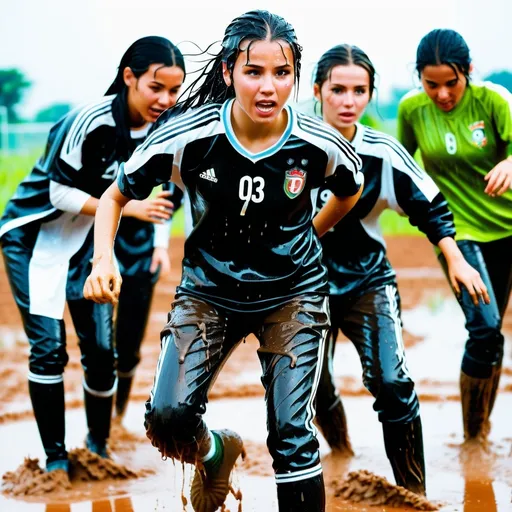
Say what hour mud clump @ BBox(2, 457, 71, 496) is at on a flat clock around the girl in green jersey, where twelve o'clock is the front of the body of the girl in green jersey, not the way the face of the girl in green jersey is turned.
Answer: The mud clump is roughly at 2 o'clock from the girl in green jersey.

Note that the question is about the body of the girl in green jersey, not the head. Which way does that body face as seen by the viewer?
toward the camera

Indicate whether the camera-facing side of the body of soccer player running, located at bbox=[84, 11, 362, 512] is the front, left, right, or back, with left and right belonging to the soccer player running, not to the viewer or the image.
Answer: front

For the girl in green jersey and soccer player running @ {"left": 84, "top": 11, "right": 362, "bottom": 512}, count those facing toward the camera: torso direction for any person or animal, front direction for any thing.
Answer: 2

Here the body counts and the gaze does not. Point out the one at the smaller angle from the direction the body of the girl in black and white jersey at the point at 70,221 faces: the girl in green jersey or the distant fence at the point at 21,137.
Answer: the girl in green jersey
